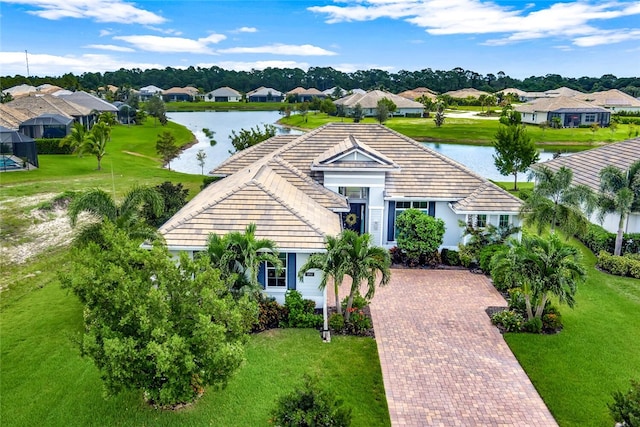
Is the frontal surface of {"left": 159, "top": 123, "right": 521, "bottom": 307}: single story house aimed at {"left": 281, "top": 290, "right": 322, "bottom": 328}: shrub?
yes

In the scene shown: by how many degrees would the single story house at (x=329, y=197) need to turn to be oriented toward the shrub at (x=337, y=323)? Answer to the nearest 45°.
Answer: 0° — it already faces it

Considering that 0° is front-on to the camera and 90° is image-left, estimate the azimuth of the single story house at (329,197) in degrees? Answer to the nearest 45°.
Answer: approximately 0°

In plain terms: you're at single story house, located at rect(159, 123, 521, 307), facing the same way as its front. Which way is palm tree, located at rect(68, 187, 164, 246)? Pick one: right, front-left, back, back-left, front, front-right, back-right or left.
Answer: front-right

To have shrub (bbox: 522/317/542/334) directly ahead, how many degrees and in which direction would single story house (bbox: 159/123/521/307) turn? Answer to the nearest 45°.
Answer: approximately 45° to its left

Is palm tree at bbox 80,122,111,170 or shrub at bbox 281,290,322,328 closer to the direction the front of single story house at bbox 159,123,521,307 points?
the shrub

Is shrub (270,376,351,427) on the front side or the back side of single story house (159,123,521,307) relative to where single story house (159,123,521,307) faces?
on the front side

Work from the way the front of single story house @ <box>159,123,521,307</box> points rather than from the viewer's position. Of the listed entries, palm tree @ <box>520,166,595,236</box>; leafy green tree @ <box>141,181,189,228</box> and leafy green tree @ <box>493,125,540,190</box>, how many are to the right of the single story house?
1

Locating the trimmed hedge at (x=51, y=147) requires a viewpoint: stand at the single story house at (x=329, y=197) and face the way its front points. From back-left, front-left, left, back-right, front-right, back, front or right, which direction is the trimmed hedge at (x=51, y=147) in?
back-right

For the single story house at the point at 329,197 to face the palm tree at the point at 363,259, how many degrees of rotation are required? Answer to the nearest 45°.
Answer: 0° — it already faces it

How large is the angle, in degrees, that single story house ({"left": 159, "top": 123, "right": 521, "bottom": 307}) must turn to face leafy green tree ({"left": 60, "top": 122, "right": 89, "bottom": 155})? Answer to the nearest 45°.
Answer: approximately 135° to its right

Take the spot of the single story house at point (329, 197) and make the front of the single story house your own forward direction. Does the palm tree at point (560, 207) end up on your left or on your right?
on your left

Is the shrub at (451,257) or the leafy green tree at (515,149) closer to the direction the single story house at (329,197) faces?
the shrub

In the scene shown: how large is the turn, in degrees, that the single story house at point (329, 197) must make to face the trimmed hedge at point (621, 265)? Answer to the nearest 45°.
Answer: approximately 90° to its left

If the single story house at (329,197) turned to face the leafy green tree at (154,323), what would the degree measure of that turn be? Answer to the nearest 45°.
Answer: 0° — it already faces it

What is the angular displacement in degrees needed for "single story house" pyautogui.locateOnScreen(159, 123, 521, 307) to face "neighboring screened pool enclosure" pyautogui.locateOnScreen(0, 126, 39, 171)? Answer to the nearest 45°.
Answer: approximately 135° to its right
